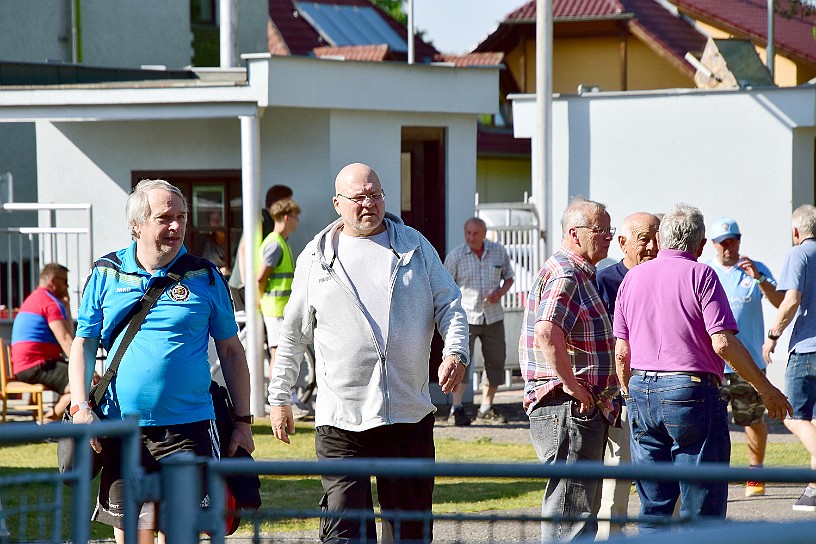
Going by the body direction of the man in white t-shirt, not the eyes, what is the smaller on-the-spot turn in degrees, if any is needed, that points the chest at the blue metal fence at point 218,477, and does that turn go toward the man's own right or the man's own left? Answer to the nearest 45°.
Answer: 0° — they already face it

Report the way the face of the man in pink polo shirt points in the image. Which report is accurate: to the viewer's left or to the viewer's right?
to the viewer's left

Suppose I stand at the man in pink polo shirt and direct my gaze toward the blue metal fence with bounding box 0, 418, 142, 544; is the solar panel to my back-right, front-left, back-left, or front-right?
back-right

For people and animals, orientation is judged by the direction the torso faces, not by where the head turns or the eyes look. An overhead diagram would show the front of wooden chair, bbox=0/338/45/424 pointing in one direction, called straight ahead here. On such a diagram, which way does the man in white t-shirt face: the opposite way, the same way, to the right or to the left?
to the right

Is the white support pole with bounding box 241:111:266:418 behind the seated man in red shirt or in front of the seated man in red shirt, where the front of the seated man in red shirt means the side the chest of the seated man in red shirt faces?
in front

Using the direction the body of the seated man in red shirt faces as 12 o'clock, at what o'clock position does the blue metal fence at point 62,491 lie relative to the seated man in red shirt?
The blue metal fence is roughly at 3 o'clock from the seated man in red shirt.

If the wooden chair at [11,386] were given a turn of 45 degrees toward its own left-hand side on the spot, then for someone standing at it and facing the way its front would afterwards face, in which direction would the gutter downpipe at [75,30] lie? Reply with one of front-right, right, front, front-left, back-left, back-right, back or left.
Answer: front-left

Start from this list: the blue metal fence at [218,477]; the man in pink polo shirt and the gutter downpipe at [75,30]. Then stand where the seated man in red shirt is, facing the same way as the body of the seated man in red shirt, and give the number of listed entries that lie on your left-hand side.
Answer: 1

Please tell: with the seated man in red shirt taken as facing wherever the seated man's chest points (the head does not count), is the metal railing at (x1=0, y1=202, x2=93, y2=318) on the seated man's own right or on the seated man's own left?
on the seated man's own left

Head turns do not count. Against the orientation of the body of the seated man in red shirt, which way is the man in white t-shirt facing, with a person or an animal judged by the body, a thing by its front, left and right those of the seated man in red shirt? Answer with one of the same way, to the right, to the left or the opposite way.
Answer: to the right

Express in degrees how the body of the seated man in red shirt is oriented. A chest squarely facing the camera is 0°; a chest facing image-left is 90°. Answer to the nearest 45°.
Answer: approximately 270°

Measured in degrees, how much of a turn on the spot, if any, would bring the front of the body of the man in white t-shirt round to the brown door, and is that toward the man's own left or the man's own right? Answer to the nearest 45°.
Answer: approximately 180°

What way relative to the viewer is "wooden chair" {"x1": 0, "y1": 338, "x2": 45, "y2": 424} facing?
to the viewer's right

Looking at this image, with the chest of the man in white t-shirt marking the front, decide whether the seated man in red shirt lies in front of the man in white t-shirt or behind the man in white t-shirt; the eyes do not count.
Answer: behind

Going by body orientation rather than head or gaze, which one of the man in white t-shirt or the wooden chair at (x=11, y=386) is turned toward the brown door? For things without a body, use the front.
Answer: the wooden chair
